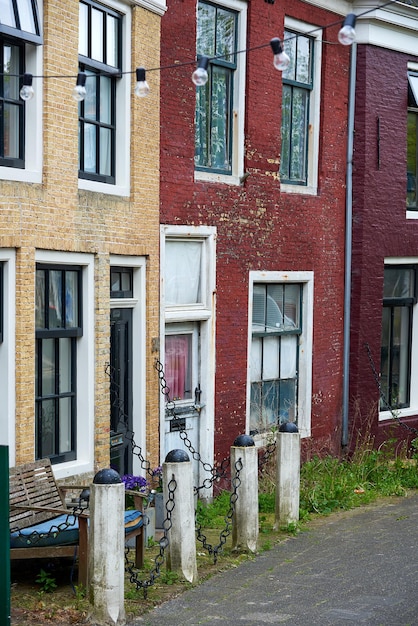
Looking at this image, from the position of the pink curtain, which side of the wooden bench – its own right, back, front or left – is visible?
left

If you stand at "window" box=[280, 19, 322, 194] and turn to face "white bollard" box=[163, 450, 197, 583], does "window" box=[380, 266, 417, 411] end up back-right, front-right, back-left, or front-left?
back-left

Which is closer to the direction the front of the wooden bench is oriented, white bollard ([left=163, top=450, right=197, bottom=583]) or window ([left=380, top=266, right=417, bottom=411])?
the white bollard

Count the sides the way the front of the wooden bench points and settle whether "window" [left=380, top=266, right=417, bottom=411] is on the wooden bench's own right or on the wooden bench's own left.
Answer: on the wooden bench's own left

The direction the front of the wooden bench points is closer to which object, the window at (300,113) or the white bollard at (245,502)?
the white bollard

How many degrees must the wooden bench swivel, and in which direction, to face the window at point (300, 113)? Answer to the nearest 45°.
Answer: approximately 90° to its left

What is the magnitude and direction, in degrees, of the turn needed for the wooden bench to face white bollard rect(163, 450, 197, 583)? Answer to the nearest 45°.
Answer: approximately 45° to its left

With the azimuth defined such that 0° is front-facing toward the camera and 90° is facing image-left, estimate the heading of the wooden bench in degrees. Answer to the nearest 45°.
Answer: approximately 315°
